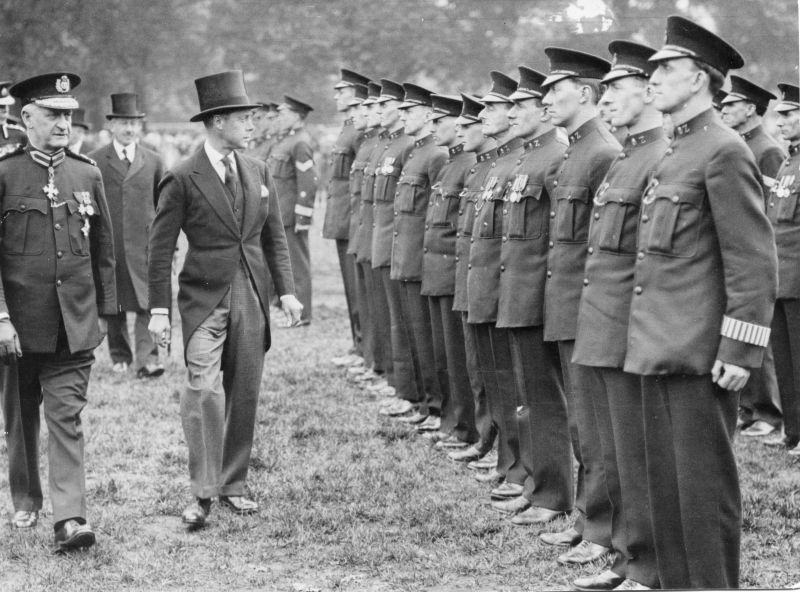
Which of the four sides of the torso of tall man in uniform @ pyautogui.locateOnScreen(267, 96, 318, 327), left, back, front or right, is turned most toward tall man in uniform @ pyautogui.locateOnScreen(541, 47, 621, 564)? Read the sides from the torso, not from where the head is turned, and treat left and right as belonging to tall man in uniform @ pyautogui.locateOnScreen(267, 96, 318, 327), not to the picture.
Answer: left

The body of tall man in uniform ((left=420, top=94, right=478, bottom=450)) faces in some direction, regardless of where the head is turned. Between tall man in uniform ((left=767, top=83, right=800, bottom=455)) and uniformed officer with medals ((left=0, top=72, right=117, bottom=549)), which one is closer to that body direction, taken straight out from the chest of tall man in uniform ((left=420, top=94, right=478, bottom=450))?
the uniformed officer with medals

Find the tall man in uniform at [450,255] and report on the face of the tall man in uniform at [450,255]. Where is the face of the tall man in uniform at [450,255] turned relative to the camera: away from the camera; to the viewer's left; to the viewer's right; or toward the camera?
to the viewer's left

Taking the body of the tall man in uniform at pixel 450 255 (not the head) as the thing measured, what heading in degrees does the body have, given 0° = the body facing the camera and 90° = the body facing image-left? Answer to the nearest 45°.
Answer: approximately 45°

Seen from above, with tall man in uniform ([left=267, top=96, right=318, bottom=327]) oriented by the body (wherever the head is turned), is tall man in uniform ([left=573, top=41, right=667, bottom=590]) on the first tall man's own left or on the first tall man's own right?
on the first tall man's own left

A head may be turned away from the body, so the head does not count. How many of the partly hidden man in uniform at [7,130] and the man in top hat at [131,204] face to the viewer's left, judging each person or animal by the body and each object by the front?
0

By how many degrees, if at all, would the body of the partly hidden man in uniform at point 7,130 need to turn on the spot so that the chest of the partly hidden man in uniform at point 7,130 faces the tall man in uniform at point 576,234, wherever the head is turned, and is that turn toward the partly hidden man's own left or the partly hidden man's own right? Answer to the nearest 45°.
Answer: approximately 45° to the partly hidden man's own left

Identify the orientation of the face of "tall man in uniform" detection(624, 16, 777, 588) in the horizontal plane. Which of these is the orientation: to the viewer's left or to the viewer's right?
to the viewer's left

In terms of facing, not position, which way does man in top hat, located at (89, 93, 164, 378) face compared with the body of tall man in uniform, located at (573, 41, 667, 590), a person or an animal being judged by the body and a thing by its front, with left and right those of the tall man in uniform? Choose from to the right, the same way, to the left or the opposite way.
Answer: to the left

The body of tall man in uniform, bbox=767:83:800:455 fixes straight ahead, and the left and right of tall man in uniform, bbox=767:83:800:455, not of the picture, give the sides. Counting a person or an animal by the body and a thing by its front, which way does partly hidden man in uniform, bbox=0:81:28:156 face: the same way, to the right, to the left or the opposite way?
to the left

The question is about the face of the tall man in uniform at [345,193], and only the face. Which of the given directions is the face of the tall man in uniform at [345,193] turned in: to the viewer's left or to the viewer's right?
to the viewer's left

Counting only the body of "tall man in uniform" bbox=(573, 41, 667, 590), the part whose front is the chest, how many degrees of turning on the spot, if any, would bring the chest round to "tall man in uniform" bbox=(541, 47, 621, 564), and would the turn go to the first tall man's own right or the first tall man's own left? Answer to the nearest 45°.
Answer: approximately 135° to the first tall man's own right

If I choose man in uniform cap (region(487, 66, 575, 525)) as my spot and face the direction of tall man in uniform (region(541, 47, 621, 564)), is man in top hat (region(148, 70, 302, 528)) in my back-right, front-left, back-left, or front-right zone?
back-right

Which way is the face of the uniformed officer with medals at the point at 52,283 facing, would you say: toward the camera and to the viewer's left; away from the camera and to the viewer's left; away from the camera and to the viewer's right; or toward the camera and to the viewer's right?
toward the camera and to the viewer's right

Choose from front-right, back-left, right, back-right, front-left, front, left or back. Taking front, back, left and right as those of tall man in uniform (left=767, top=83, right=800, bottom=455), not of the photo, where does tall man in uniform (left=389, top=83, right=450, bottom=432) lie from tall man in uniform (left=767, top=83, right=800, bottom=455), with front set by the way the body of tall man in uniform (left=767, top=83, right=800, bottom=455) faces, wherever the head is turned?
front-right

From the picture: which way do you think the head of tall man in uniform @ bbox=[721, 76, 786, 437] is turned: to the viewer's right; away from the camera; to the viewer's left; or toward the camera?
to the viewer's left
